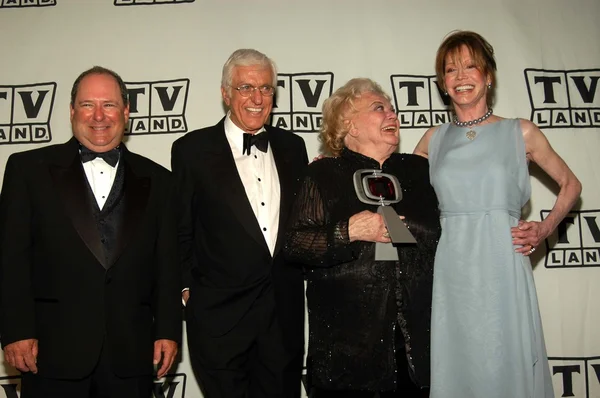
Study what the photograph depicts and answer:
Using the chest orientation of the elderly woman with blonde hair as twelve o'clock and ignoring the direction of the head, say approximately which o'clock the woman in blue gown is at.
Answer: The woman in blue gown is roughly at 10 o'clock from the elderly woman with blonde hair.

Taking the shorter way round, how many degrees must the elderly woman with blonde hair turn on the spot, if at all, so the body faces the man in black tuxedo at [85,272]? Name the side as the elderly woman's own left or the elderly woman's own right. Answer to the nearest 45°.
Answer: approximately 135° to the elderly woman's own right

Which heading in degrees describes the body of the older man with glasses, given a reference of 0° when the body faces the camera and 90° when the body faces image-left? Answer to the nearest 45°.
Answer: approximately 315°

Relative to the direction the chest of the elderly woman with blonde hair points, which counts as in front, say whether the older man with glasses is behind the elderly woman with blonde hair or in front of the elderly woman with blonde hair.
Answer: behind

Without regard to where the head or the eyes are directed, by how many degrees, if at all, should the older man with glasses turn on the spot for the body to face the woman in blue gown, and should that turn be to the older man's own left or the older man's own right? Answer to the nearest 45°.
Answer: approximately 45° to the older man's own left

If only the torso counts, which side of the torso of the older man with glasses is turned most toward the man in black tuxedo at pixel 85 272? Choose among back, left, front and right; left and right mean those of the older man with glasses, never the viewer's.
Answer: right
